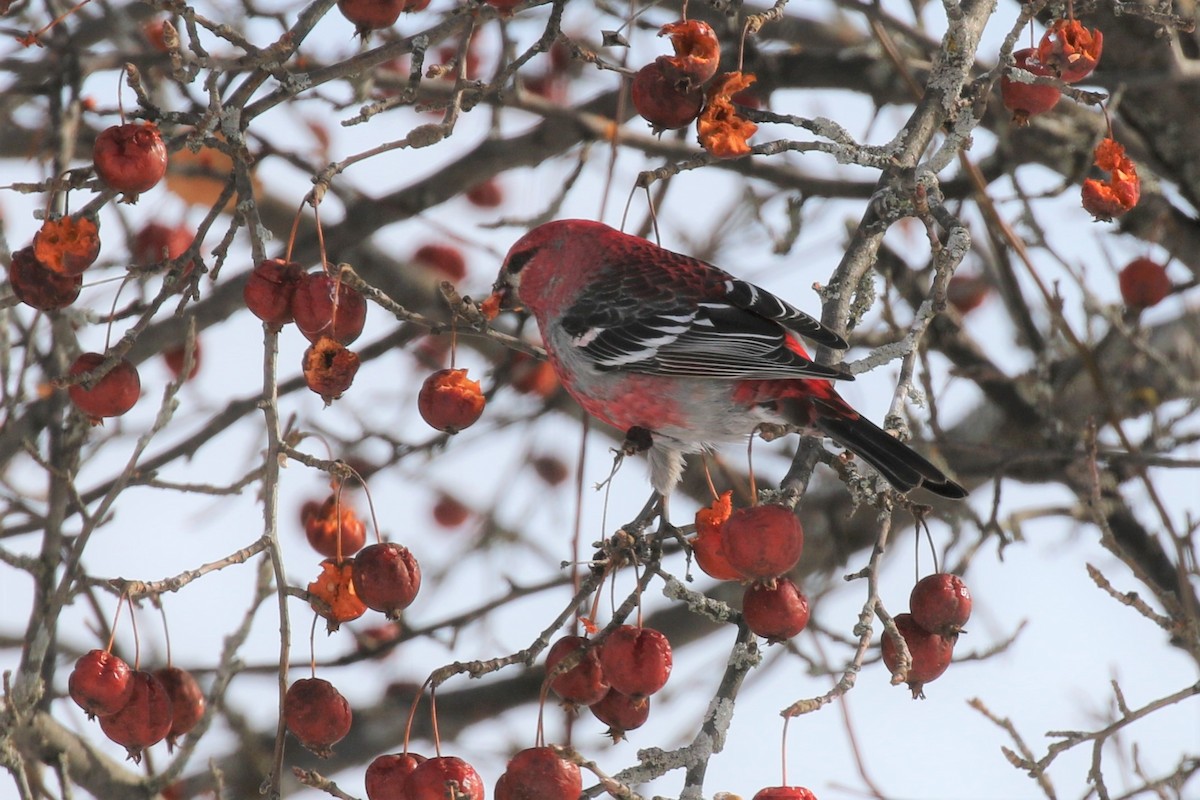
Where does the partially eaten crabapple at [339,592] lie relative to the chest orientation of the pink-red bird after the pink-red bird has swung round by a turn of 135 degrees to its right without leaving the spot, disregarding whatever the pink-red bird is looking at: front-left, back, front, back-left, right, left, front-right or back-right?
back

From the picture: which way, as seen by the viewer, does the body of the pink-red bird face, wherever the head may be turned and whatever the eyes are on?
to the viewer's left

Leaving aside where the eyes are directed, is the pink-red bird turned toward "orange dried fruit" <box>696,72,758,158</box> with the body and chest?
no

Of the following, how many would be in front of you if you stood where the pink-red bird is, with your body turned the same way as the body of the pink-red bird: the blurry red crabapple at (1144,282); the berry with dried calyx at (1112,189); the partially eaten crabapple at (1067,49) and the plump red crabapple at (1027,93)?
0

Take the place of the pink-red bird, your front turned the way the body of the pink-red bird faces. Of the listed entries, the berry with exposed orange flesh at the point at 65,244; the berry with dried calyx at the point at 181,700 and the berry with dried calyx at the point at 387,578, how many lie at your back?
0

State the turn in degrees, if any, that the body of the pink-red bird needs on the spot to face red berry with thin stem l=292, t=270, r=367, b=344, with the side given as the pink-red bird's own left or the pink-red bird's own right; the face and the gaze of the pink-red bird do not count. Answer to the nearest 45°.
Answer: approximately 45° to the pink-red bird's own left
